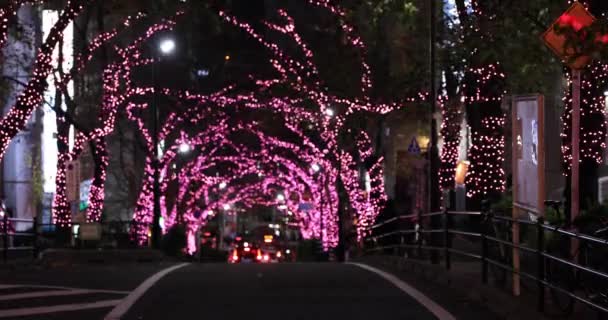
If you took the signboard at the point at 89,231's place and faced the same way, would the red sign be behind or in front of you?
in front

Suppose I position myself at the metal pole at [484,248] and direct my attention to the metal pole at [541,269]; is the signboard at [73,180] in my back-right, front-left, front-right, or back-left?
back-right

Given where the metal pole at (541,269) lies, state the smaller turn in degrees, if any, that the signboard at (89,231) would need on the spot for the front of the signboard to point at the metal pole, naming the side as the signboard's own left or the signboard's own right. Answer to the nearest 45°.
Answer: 0° — it already faces it

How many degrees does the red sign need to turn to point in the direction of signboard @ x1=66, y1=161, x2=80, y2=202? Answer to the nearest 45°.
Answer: approximately 135° to its right

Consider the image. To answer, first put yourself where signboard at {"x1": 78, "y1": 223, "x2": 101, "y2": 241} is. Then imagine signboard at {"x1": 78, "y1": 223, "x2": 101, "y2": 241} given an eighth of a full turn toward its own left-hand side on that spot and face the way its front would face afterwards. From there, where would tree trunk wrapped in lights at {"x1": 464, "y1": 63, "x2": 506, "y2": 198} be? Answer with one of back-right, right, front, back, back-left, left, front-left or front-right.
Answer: front

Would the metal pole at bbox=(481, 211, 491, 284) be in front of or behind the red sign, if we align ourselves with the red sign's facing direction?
behind

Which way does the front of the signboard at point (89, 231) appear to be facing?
toward the camera

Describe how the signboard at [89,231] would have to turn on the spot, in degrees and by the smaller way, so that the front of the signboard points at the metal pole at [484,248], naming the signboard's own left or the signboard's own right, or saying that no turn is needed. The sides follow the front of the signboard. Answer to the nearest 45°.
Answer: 0° — it already faces it

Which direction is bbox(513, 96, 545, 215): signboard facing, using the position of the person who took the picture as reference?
facing the viewer and to the left of the viewer

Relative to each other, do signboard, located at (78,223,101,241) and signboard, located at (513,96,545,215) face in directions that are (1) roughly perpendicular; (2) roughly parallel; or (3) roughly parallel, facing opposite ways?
roughly perpendicular

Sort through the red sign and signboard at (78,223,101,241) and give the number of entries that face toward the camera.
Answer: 2

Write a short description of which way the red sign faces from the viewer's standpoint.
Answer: facing the viewer

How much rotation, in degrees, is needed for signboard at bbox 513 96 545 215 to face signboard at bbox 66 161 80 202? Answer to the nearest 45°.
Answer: approximately 90° to its right

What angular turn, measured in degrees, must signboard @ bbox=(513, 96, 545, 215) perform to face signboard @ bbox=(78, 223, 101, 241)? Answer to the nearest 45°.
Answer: approximately 90° to its right
